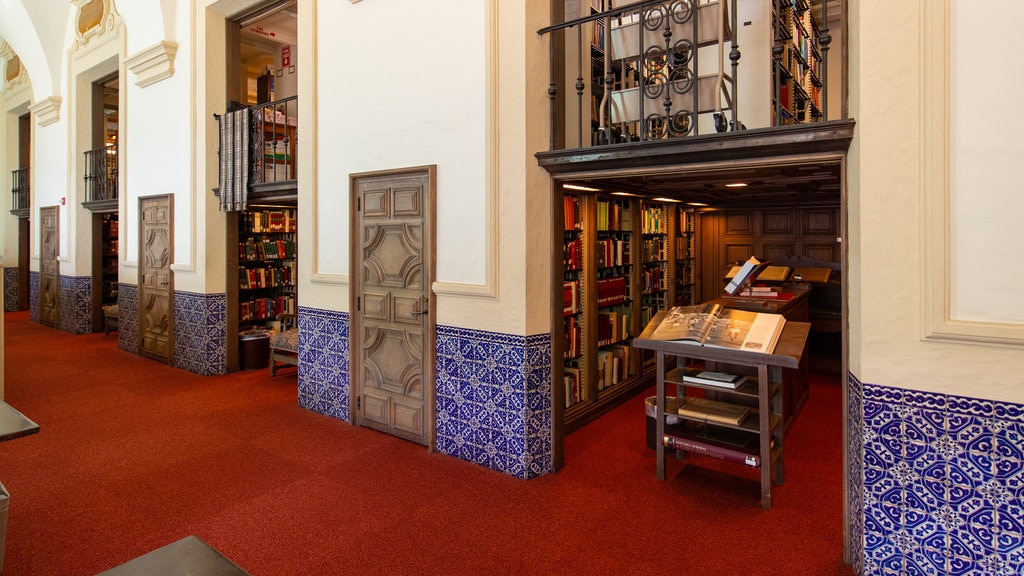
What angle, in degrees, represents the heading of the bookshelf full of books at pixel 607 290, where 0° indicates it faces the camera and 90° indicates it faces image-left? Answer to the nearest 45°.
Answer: approximately 315°

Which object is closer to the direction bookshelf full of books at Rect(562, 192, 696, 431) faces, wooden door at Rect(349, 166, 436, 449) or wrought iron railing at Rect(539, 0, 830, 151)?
the wrought iron railing

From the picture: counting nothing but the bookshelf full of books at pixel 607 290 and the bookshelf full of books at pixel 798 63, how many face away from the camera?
0

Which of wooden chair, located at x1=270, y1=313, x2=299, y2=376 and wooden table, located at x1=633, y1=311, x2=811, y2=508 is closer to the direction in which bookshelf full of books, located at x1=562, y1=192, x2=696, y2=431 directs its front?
the wooden table
